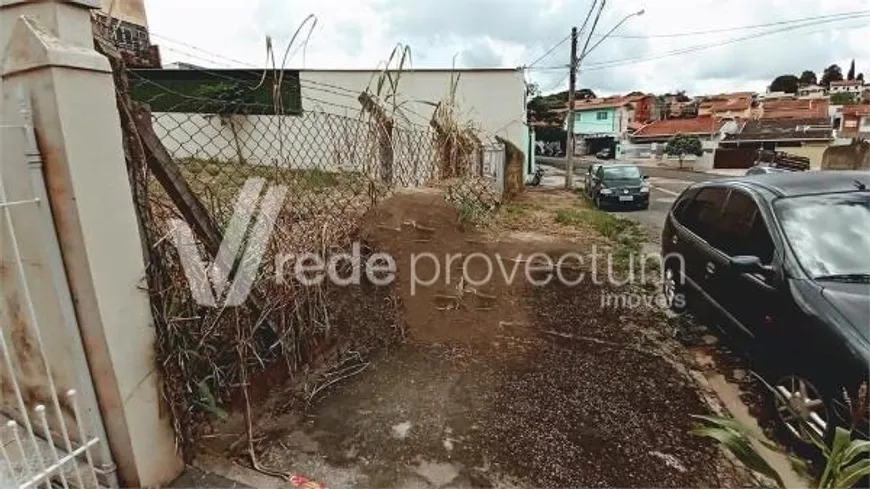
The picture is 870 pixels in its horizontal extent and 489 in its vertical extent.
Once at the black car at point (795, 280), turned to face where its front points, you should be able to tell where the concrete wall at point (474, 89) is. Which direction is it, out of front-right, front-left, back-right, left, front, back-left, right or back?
back

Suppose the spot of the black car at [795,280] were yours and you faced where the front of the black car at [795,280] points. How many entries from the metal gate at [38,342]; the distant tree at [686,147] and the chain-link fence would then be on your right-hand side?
2

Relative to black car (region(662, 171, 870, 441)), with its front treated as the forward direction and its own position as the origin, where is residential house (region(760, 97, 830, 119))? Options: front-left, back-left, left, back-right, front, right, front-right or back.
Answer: back-left

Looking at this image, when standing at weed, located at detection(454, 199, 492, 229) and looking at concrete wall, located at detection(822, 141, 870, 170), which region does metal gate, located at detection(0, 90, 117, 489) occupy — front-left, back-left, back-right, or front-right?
back-right

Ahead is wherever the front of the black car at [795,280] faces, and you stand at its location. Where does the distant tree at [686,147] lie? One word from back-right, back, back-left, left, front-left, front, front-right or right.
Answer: back-left

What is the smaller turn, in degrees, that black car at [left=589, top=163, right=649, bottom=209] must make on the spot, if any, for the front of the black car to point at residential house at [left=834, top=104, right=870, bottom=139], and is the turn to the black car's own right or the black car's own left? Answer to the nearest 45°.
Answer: approximately 135° to the black car's own left

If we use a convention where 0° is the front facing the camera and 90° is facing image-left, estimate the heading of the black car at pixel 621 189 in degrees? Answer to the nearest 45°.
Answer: approximately 0°

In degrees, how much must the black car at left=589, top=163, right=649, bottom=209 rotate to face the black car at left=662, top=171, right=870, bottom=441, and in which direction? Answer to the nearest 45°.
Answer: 0° — it already faces it

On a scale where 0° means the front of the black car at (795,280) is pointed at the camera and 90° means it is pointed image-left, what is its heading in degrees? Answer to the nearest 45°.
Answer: approximately 315°

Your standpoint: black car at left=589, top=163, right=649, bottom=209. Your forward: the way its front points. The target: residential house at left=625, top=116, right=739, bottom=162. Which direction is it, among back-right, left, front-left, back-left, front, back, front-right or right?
back

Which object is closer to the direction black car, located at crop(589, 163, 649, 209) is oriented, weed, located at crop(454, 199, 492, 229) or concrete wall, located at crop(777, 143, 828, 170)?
the weed
